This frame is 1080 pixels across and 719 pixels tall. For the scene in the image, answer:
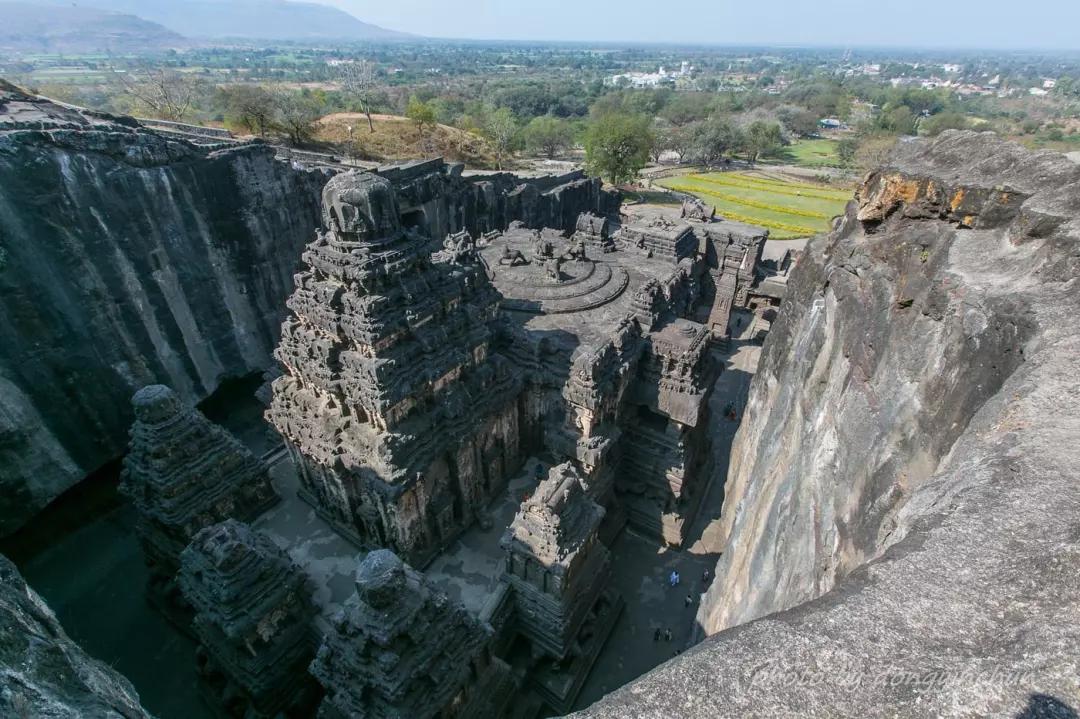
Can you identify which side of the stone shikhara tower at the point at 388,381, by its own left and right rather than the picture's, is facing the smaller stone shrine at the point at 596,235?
front

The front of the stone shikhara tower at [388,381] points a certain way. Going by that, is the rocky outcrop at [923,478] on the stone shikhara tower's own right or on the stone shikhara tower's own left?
on the stone shikhara tower's own right

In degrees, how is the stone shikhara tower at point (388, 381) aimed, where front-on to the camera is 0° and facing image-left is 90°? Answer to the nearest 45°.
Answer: approximately 225°

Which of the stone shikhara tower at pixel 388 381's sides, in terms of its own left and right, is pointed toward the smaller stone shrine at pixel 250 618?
back

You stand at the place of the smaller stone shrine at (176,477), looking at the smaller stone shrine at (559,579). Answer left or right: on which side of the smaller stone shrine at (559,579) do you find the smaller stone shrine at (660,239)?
left

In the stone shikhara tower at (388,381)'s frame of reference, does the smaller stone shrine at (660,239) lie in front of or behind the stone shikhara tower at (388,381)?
in front

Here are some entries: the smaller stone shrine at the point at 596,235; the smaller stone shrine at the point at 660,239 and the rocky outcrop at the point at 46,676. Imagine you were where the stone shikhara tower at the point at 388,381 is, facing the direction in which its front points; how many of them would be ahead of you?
2

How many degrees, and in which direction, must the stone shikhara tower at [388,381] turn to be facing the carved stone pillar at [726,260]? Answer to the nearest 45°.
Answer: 0° — it already faces it

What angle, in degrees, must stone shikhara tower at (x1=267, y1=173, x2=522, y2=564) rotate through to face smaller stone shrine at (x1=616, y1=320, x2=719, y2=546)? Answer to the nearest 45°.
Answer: approximately 45° to its right

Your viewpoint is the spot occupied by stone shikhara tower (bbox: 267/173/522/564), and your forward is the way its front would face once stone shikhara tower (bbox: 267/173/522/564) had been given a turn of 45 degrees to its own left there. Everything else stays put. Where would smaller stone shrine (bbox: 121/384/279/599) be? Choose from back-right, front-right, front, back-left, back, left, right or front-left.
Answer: left

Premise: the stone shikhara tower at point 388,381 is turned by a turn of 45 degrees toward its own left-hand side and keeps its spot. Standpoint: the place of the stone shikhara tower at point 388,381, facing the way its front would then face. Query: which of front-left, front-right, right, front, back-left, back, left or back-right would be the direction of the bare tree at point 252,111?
front
